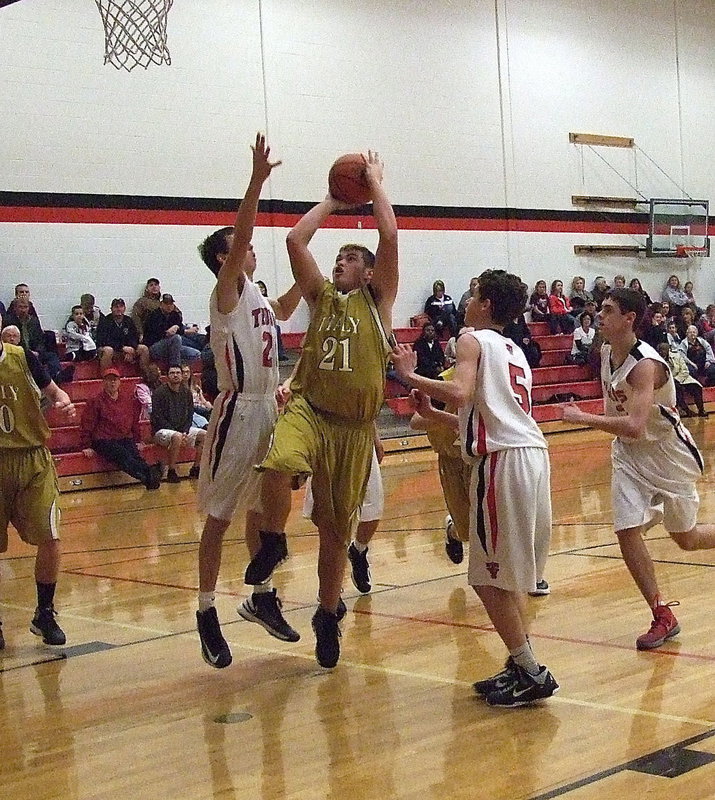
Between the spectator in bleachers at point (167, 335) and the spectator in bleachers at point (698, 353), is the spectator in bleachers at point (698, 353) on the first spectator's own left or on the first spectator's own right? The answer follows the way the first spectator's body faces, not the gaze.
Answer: on the first spectator's own left

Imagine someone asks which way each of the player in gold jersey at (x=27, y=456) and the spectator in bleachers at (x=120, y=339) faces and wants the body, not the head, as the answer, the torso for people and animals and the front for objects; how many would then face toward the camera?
2

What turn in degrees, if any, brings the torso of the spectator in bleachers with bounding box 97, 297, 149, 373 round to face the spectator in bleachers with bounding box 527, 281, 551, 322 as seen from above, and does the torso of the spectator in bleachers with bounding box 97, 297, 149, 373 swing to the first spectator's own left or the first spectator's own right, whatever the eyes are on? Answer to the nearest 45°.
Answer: approximately 135° to the first spectator's own left

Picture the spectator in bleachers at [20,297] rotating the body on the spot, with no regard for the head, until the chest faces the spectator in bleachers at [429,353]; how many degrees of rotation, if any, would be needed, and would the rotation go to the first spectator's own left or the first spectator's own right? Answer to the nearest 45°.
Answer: approximately 90° to the first spectator's own left

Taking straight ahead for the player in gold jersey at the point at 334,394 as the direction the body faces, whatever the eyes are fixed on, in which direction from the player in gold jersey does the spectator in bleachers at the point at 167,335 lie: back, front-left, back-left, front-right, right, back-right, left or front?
back-right

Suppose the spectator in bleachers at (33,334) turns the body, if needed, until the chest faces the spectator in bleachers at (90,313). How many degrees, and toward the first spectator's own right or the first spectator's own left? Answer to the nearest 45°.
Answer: approximately 90° to the first spectator's own left

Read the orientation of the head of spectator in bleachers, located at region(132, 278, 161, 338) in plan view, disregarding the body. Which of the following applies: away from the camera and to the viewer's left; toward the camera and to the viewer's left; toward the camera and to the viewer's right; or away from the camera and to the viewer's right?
toward the camera and to the viewer's right

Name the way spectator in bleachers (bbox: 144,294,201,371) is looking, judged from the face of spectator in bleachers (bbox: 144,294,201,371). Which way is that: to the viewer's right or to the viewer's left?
to the viewer's right

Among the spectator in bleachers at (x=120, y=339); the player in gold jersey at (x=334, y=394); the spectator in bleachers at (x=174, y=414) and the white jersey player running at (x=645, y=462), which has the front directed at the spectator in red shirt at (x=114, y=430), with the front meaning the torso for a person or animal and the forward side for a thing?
the spectator in bleachers at (x=120, y=339)

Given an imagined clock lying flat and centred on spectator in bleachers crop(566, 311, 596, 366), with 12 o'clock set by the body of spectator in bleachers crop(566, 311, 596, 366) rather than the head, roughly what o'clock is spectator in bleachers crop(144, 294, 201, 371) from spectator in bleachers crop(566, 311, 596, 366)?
spectator in bleachers crop(144, 294, 201, 371) is roughly at 3 o'clock from spectator in bleachers crop(566, 311, 596, 366).
